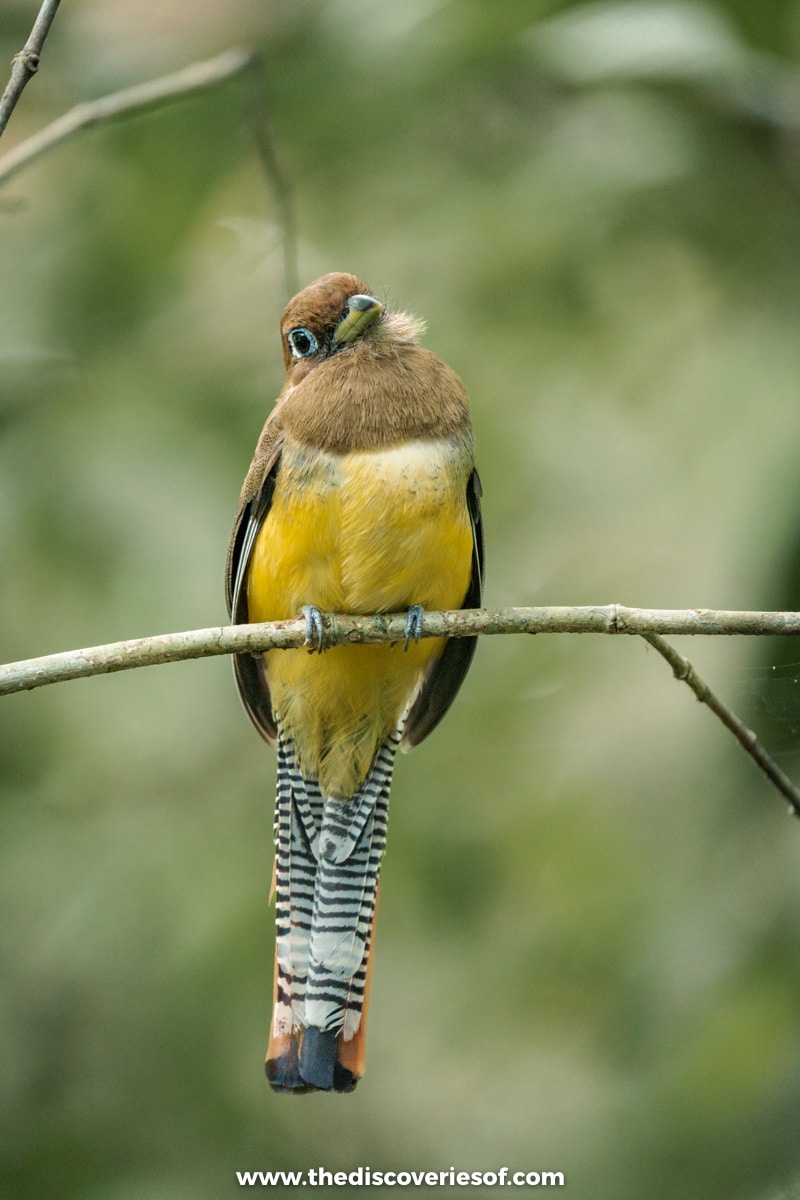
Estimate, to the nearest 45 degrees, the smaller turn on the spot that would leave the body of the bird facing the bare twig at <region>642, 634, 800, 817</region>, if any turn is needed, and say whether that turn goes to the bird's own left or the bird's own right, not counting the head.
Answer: approximately 45° to the bird's own left

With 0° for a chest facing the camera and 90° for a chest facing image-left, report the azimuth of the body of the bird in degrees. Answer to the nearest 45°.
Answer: approximately 0°
